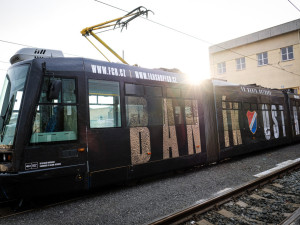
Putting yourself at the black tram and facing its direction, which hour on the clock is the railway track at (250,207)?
The railway track is roughly at 8 o'clock from the black tram.

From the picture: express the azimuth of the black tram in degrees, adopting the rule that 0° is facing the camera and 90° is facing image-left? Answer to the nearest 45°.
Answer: approximately 45°
